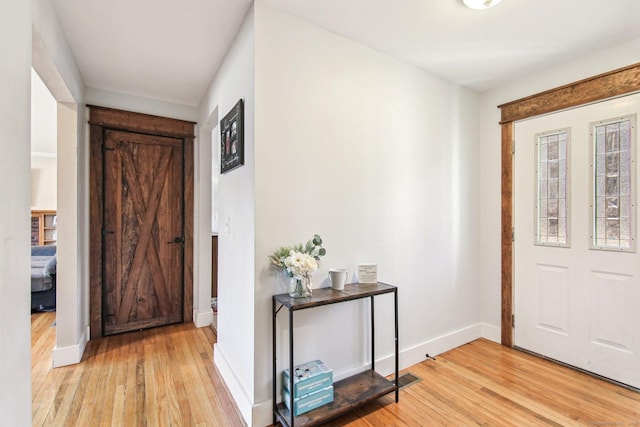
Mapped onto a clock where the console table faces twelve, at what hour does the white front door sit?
The white front door is roughly at 10 o'clock from the console table.

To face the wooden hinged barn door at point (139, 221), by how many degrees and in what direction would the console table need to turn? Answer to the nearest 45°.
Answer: approximately 180°
